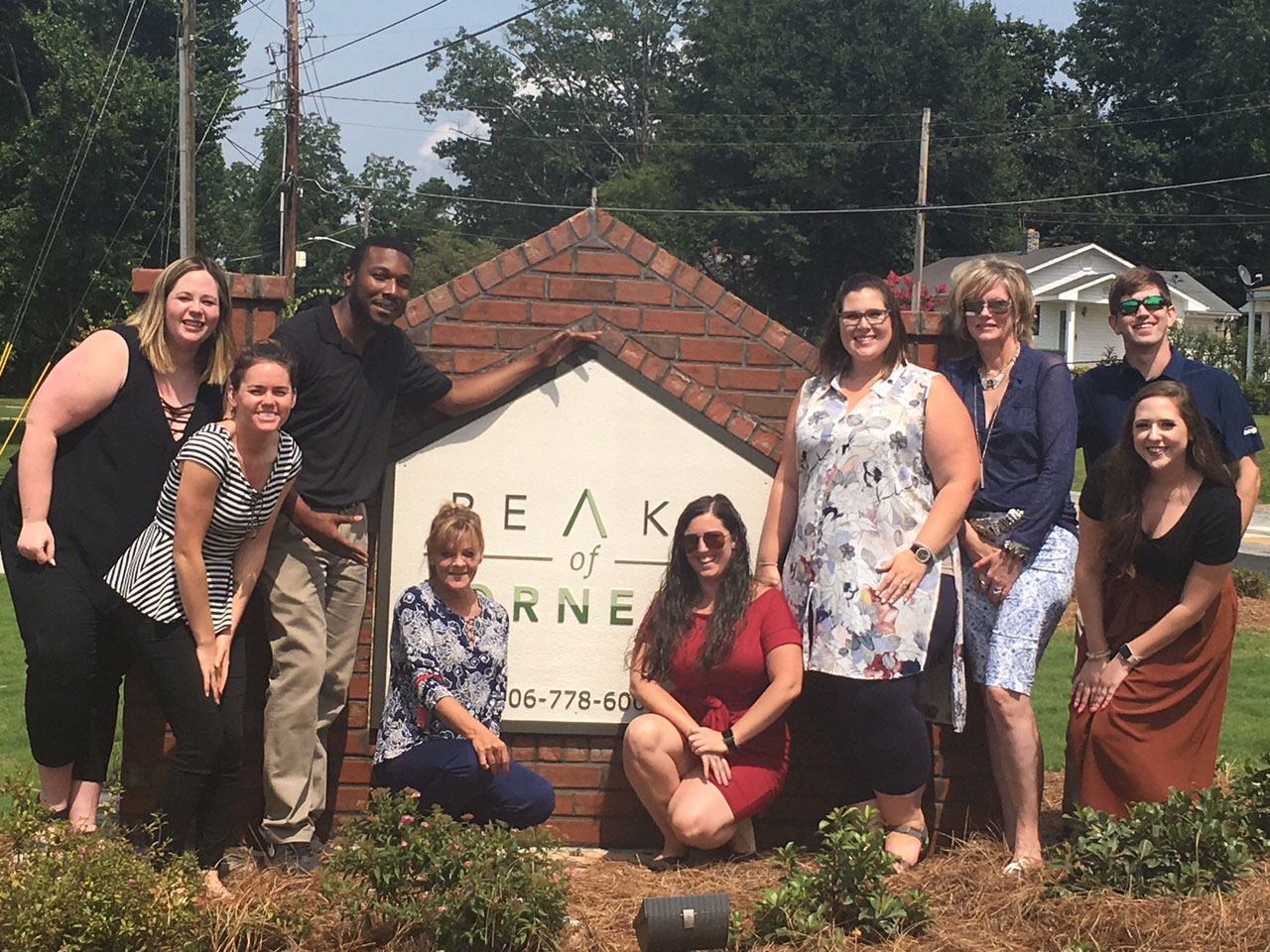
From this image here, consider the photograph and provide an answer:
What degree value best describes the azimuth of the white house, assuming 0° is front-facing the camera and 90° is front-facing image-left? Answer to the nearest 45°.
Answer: approximately 315°

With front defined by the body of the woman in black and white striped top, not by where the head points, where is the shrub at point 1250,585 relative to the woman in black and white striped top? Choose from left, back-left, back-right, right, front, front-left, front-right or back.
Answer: left

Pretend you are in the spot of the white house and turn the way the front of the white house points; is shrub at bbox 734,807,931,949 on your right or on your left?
on your right

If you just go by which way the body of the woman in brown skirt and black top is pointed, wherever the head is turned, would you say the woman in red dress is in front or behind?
in front

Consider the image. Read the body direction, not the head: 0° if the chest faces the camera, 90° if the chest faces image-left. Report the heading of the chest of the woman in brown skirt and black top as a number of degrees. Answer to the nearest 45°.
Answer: approximately 45°

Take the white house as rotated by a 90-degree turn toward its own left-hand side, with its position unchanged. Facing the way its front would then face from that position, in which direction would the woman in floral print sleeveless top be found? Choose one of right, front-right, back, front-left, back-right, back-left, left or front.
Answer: back-right

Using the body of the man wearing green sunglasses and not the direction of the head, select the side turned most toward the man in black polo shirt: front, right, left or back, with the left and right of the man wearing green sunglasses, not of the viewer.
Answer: right

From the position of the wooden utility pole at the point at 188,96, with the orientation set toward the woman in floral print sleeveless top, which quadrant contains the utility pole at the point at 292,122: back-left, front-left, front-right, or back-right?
back-left

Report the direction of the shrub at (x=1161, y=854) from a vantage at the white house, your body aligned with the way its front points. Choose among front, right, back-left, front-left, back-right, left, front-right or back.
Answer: front-right
